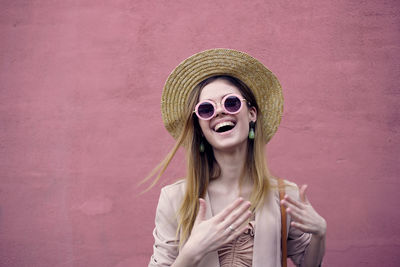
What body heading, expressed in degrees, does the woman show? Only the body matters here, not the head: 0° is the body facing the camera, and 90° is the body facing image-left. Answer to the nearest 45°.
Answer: approximately 0°
